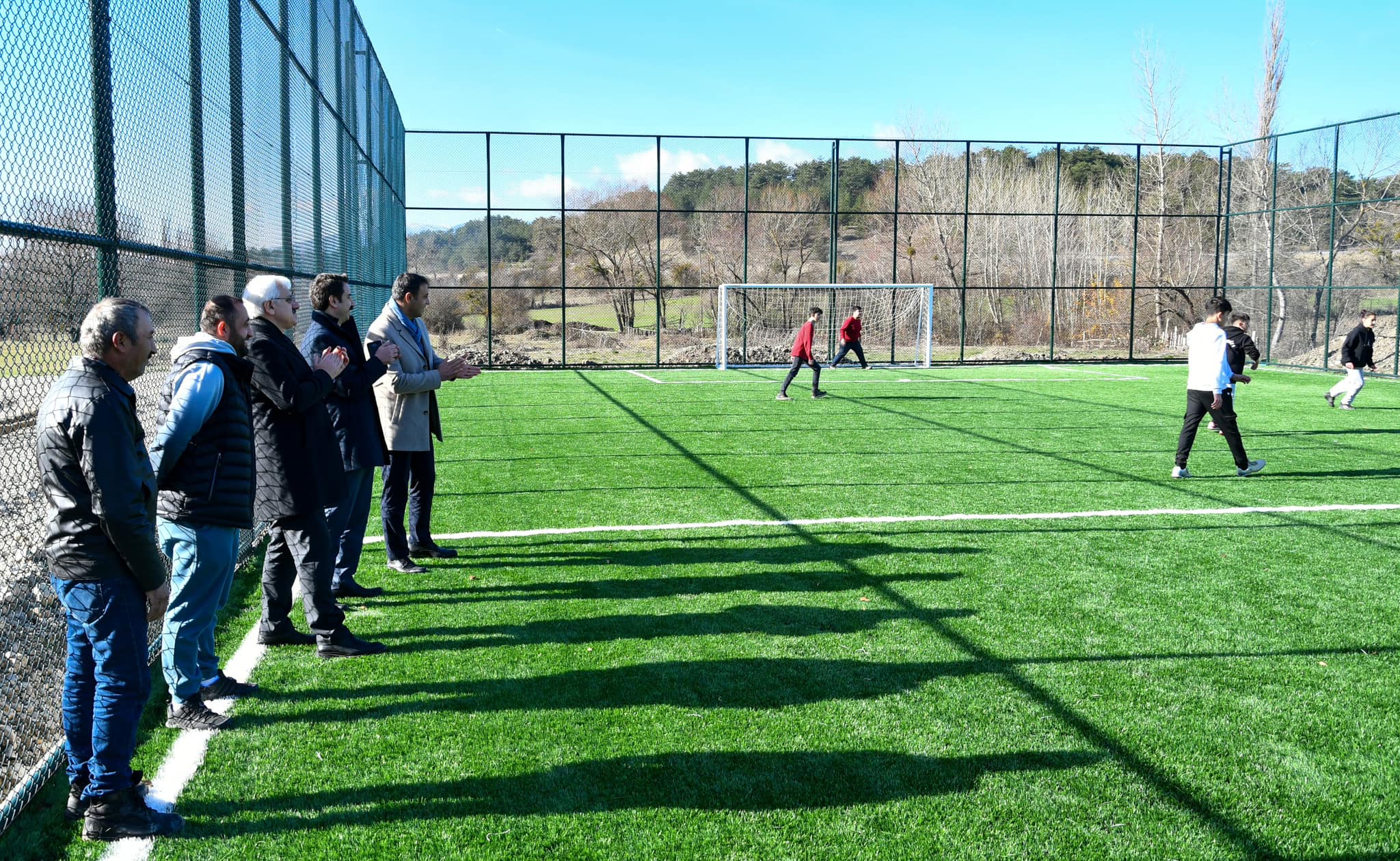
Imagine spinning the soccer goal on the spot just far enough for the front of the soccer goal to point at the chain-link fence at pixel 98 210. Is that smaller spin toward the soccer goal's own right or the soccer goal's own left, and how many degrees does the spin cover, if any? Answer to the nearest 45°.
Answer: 0° — it already faces it

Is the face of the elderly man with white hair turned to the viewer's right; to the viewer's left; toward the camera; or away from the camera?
to the viewer's right

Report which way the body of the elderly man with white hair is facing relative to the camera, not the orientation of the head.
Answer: to the viewer's right

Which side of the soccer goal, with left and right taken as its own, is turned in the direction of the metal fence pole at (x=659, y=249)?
right

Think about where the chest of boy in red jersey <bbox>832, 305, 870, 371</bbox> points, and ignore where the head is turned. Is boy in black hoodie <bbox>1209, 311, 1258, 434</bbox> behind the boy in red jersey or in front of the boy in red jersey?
in front

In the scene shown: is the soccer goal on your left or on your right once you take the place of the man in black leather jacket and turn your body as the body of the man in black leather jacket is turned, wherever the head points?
on your left

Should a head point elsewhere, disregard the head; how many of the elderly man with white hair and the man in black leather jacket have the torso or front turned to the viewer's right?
2

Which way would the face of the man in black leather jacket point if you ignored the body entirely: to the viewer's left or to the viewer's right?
to the viewer's right

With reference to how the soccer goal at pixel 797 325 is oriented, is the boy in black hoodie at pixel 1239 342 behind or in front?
in front

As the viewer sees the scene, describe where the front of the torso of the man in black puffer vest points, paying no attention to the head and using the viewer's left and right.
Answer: facing to the right of the viewer
